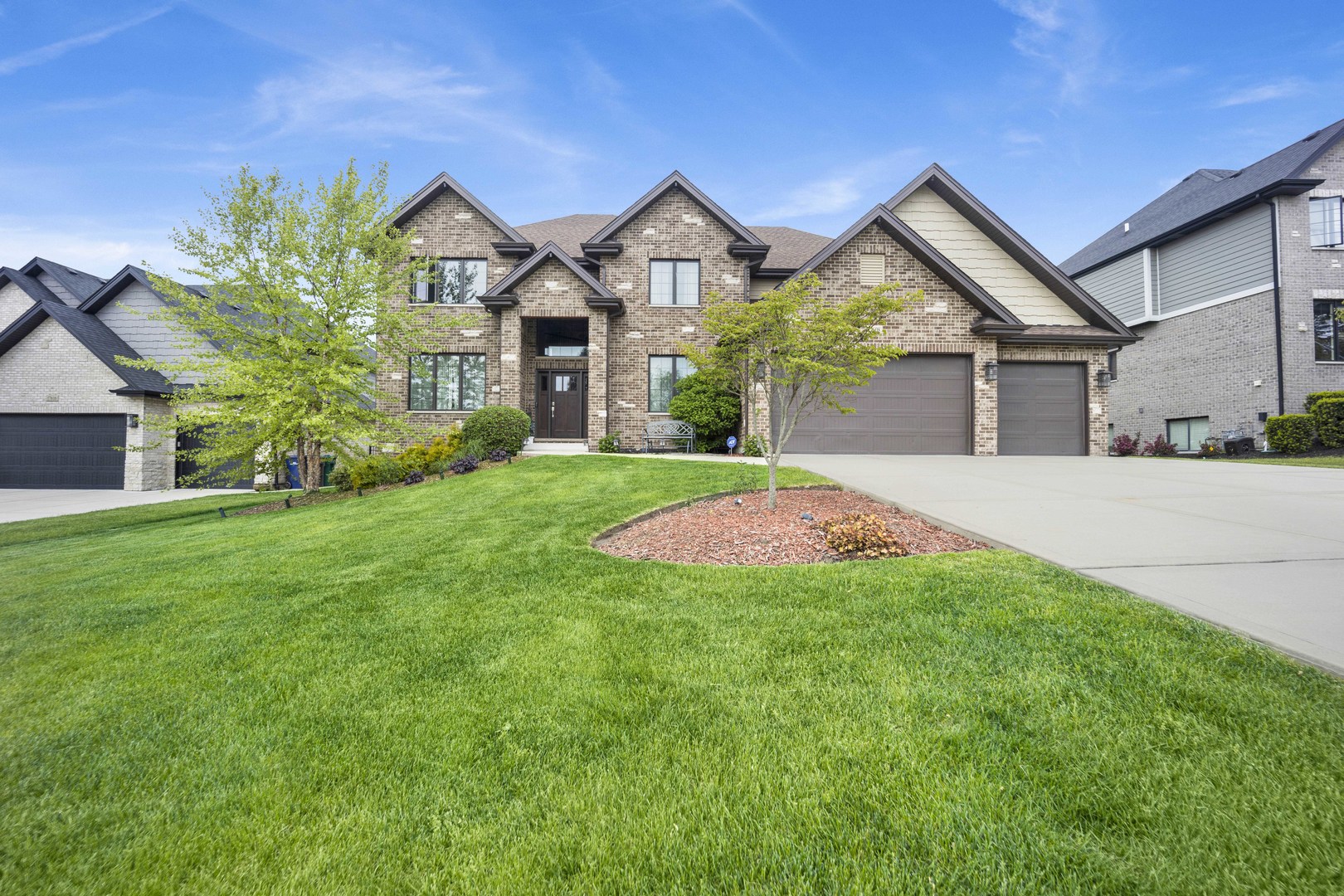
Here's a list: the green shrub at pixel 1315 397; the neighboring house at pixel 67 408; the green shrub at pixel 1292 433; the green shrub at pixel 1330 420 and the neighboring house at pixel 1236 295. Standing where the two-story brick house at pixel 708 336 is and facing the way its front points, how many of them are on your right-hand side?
1

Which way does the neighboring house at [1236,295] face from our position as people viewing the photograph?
facing the viewer and to the right of the viewer

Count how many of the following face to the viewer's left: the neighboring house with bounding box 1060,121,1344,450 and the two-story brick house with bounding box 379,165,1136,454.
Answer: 0

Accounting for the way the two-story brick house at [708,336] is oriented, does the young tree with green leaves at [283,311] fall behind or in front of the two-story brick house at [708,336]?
in front

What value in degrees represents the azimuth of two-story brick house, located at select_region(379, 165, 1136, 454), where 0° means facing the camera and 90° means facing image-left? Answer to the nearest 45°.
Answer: approximately 0°

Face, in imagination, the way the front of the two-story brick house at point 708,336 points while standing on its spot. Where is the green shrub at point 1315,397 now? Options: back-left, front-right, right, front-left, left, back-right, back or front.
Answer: left

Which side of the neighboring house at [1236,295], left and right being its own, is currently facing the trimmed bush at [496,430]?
right

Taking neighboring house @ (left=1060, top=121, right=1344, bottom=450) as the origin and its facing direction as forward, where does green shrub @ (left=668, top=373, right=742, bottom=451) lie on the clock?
The green shrub is roughly at 3 o'clock from the neighboring house.

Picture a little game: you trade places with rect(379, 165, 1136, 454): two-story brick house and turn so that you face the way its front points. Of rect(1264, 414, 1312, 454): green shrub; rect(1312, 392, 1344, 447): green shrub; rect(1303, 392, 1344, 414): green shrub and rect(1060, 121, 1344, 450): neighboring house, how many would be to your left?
4

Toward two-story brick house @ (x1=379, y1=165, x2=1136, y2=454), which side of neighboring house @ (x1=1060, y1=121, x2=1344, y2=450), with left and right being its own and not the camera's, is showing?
right
